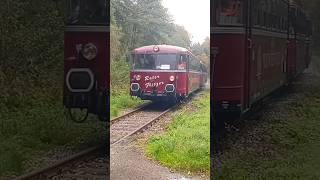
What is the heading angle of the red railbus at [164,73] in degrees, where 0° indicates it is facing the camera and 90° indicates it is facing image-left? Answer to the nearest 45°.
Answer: approximately 45°
